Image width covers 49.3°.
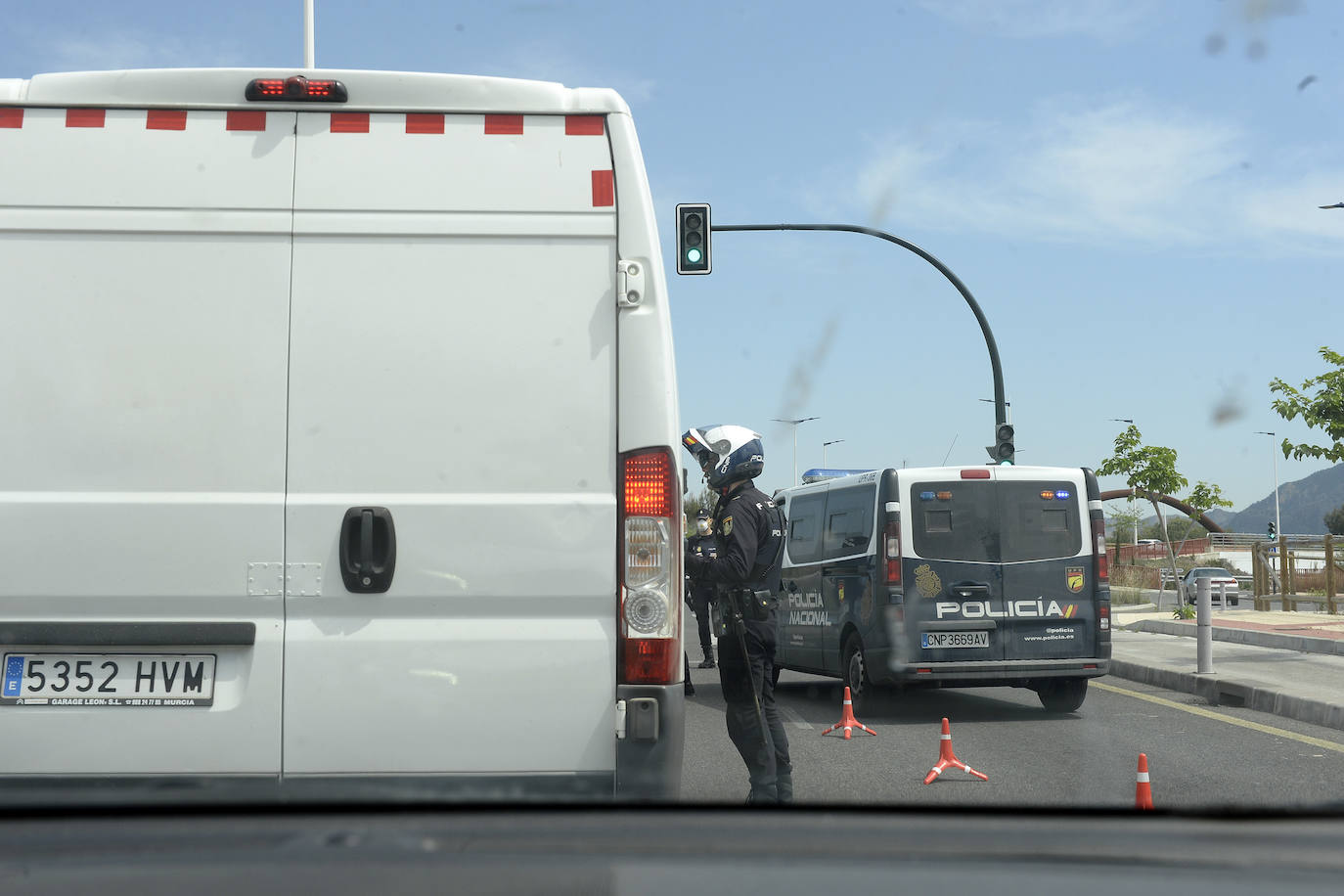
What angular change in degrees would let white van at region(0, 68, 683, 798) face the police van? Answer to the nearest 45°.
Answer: approximately 45° to its right

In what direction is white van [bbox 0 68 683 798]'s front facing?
away from the camera

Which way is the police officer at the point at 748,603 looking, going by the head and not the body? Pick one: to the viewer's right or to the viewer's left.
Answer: to the viewer's left

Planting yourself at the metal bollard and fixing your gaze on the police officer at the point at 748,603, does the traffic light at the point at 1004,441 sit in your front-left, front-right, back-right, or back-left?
back-right

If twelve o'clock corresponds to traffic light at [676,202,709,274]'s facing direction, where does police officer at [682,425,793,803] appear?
The police officer is roughly at 12 o'clock from the traffic light.

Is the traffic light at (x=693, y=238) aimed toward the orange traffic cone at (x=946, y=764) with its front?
yes

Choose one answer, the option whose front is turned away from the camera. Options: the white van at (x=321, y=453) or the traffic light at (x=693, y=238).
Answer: the white van

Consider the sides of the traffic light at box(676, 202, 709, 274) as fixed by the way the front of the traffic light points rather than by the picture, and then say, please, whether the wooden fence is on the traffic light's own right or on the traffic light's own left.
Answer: on the traffic light's own left

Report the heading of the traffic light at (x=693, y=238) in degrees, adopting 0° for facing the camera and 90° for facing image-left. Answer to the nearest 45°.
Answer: approximately 0°

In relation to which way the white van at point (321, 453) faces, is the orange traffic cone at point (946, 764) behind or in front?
in front

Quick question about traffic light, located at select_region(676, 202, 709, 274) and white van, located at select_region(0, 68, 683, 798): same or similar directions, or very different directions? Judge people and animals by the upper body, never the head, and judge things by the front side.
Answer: very different directions

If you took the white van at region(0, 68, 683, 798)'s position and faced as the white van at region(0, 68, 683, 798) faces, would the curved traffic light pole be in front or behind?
in front

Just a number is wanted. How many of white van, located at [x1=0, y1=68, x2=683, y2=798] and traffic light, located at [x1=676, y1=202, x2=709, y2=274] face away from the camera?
1
